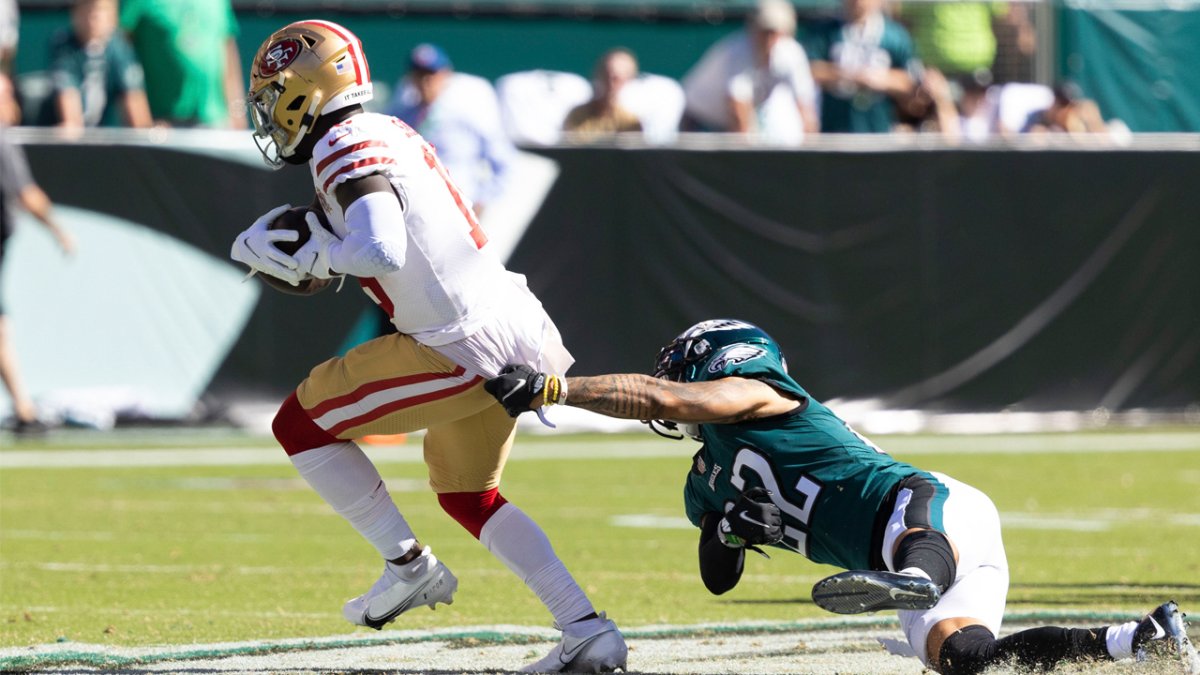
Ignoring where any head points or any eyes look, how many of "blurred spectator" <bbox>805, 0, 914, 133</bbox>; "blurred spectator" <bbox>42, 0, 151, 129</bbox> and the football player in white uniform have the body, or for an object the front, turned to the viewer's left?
1

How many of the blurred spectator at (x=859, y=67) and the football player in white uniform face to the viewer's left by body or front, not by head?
1

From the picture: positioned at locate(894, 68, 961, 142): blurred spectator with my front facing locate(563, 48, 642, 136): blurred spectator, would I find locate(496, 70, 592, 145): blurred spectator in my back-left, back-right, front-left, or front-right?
front-right

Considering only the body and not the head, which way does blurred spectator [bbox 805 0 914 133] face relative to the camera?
toward the camera

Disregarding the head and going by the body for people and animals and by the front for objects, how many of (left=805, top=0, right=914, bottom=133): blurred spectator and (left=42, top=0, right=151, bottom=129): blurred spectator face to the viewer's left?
0

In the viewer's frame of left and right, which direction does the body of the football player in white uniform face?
facing to the left of the viewer

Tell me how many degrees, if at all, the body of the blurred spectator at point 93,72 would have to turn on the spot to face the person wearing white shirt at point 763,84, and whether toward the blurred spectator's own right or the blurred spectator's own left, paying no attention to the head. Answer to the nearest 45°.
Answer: approximately 90° to the blurred spectator's own left

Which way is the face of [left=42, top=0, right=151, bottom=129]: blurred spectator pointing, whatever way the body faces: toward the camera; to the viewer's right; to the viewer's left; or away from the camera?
toward the camera

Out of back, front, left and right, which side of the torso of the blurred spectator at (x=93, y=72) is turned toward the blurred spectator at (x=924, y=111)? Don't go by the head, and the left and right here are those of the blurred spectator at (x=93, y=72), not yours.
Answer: left

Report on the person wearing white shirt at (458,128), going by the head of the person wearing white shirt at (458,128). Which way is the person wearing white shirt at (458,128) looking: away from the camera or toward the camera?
toward the camera

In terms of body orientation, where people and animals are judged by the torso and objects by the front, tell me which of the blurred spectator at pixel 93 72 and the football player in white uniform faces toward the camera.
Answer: the blurred spectator

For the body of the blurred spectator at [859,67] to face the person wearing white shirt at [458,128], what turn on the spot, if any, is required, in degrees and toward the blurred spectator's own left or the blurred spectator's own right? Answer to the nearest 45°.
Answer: approximately 45° to the blurred spectator's own right

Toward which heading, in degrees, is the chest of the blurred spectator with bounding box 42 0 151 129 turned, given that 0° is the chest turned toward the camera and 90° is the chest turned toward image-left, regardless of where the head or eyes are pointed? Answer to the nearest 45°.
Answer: approximately 0°

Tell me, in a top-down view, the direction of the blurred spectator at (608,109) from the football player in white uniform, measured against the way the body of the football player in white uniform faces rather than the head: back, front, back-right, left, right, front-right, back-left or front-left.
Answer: right

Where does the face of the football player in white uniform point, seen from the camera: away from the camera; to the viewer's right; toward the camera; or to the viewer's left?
to the viewer's left

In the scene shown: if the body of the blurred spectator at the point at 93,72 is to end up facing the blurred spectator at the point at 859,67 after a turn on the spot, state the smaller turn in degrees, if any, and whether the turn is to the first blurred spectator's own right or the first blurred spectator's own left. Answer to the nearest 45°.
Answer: approximately 90° to the first blurred spectator's own left

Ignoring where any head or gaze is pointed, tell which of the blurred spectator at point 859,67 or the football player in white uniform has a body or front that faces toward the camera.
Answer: the blurred spectator

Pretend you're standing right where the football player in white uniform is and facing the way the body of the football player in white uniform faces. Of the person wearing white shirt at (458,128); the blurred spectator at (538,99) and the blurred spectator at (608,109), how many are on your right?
3

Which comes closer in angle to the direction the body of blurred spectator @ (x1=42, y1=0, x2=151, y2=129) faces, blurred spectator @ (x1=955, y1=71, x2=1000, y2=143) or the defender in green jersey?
the defender in green jersey

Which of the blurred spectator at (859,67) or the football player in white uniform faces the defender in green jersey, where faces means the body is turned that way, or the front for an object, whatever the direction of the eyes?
the blurred spectator

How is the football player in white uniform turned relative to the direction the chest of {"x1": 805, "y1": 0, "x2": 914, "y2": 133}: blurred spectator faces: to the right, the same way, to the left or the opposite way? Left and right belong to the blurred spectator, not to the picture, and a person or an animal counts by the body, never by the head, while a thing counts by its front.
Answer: to the right

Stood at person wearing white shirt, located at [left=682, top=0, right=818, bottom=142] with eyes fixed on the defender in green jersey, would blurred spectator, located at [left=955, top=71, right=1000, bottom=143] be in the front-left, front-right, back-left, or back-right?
back-left

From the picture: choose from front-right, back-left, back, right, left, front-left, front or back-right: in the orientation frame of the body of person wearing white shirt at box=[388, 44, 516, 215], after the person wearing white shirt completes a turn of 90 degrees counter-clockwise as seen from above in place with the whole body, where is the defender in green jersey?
front-right
